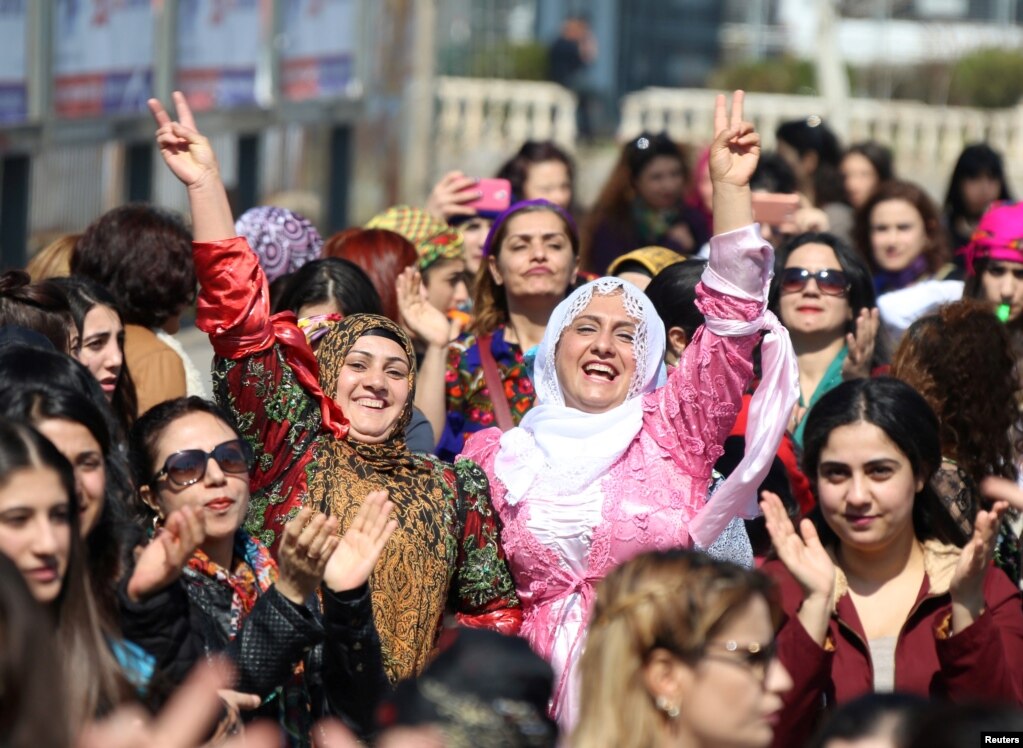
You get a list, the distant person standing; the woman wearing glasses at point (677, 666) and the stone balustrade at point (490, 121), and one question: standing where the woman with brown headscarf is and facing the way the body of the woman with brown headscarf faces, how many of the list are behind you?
2

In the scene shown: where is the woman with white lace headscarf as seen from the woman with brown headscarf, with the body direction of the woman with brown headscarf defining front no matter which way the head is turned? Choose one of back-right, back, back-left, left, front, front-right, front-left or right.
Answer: left

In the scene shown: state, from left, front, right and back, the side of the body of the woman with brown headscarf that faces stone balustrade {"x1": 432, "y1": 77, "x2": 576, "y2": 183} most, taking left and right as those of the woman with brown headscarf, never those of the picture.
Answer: back

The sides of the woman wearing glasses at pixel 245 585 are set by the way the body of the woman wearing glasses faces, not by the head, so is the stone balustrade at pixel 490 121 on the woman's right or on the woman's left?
on the woman's left

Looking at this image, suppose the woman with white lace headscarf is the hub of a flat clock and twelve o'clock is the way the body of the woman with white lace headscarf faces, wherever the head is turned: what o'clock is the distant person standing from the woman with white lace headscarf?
The distant person standing is roughly at 6 o'clock from the woman with white lace headscarf.

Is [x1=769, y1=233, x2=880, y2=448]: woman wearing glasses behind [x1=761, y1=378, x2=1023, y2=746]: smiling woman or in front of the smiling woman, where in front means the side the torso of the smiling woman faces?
behind

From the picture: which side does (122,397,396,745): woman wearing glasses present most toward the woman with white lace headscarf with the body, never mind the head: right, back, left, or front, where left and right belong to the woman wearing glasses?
left

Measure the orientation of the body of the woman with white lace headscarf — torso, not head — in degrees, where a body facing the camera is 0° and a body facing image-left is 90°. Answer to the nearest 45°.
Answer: approximately 0°

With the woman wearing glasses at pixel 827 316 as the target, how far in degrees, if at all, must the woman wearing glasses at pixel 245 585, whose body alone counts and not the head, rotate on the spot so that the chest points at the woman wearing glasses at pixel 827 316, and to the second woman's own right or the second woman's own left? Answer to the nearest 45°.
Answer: approximately 90° to the second woman's own left

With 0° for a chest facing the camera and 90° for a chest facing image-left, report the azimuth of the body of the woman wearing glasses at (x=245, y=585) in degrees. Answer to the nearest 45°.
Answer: approximately 315°
